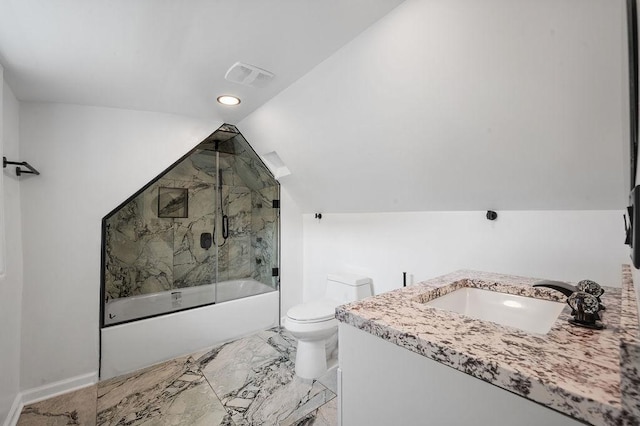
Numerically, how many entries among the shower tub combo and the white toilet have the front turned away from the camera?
0

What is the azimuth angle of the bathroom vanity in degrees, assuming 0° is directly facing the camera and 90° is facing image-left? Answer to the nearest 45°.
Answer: approximately 135°

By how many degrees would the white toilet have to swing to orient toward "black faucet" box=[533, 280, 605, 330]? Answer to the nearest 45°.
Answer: approximately 90° to its left

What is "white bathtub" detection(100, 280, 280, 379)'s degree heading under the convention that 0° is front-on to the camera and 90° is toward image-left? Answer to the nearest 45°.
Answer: approximately 315°

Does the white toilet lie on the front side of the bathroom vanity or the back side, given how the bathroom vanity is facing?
on the front side

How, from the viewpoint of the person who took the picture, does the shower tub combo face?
facing the viewer and to the right of the viewer

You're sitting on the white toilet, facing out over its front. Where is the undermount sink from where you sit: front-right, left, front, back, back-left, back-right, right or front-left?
left

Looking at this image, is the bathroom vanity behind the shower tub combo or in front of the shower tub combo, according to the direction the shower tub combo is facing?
in front

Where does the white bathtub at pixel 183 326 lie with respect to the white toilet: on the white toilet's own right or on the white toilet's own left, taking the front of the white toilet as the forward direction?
on the white toilet's own right

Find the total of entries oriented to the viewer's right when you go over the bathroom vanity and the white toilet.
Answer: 0

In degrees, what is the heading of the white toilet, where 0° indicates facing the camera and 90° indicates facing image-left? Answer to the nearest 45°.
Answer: approximately 45°

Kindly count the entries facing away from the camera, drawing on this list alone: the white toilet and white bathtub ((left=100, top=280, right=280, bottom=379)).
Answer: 0
